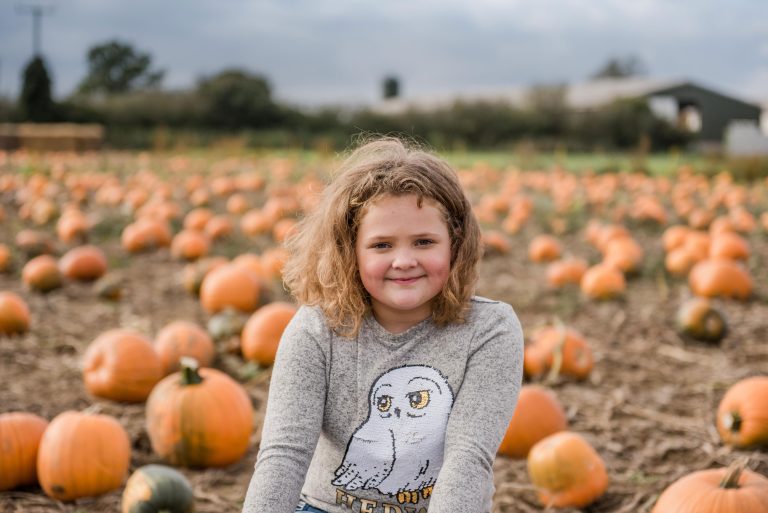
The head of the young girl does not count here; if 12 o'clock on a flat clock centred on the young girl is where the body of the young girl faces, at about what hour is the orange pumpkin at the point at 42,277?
The orange pumpkin is roughly at 5 o'clock from the young girl.

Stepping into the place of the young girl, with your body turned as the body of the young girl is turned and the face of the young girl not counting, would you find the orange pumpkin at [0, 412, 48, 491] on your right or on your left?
on your right

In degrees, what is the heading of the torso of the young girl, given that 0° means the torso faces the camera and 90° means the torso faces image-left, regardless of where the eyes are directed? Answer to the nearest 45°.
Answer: approximately 0°

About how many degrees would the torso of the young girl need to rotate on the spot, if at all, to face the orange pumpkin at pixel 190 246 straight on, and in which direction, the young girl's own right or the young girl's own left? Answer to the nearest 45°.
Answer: approximately 180°

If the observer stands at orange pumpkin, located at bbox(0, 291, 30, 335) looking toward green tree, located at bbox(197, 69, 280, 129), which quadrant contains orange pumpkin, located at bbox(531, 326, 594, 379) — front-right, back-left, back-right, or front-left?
back-right

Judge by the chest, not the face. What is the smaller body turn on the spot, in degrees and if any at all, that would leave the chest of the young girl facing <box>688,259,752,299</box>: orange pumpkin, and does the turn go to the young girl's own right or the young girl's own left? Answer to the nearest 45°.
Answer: approximately 135° to the young girl's own left

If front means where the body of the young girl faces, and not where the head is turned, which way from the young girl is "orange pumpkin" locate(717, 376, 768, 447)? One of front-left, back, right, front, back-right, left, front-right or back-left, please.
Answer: back-left
